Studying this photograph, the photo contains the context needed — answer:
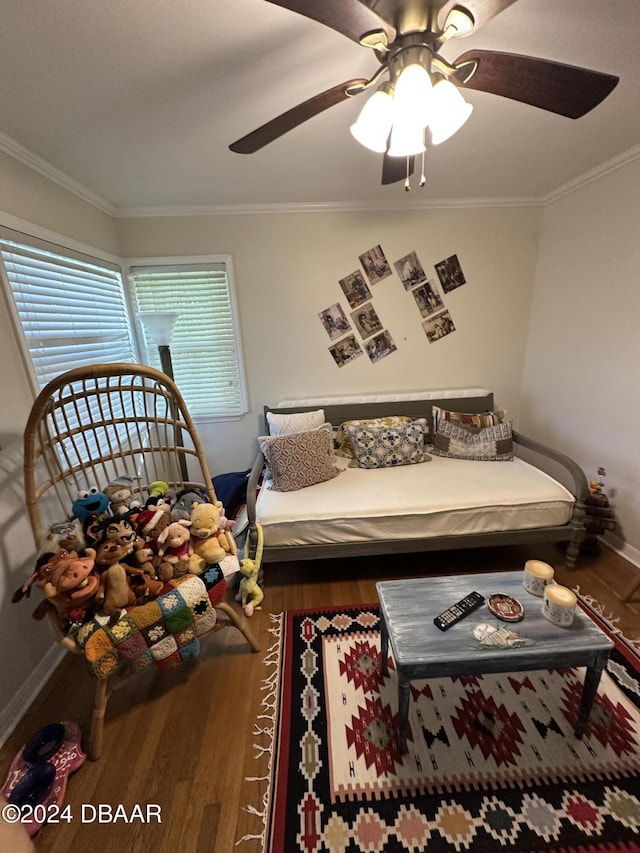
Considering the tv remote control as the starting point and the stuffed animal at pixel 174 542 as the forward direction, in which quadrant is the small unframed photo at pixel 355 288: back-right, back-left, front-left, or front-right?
front-right

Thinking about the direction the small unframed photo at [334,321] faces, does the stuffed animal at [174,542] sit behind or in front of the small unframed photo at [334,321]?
in front

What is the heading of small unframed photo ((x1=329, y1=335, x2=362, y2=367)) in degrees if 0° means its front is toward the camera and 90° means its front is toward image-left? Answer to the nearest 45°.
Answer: approximately 0°

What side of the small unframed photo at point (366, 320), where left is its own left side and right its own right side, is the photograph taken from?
front

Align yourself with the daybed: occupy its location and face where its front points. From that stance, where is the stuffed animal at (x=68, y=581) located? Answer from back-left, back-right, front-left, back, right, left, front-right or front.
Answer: front-right

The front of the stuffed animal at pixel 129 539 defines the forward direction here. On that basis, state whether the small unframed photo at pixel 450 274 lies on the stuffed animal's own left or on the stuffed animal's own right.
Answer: on the stuffed animal's own left

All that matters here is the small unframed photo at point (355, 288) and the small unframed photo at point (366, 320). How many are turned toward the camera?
2

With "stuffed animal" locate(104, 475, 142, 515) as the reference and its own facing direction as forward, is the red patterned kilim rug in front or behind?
in front

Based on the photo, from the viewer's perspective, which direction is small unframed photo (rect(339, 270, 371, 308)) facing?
toward the camera

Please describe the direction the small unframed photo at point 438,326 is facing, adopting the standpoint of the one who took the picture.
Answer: facing the viewer

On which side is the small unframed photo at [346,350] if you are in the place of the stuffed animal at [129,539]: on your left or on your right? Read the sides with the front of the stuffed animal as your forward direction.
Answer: on your left

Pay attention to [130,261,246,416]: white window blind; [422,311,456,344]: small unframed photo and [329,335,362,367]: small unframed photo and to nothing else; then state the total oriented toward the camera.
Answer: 3
